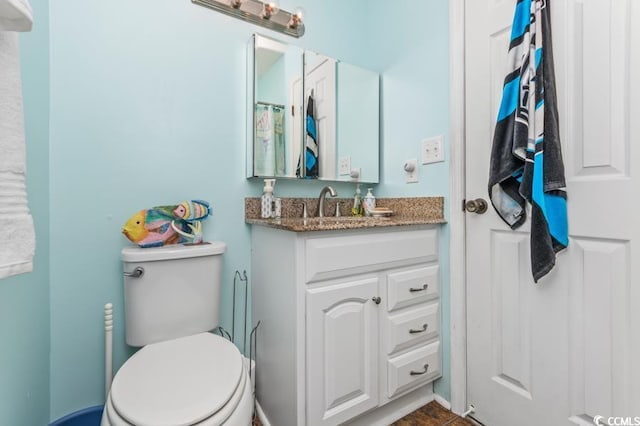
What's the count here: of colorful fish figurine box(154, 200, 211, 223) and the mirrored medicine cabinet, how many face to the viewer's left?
1

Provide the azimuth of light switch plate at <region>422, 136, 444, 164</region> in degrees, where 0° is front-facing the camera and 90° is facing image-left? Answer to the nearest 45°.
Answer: approximately 45°

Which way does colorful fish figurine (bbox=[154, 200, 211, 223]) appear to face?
to the viewer's left

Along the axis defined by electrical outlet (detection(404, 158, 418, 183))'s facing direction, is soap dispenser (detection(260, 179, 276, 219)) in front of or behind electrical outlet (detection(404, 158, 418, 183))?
in front

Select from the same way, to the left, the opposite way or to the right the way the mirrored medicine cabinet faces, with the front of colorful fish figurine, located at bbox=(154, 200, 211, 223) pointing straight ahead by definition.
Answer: to the left

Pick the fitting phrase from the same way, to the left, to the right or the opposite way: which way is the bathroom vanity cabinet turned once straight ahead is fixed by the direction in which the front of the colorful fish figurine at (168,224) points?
to the left

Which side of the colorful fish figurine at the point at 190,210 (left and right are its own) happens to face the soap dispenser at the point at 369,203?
back

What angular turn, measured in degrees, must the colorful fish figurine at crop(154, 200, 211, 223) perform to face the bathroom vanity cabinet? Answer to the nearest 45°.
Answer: approximately 135° to its left

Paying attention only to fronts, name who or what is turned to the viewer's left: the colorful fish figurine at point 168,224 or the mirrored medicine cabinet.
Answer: the colorful fish figurine

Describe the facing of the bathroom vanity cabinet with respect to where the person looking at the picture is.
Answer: facing the viewer and to the right of the viewer

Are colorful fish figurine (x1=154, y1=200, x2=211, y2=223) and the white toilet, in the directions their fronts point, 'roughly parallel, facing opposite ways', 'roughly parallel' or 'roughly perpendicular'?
roughly perpendicular

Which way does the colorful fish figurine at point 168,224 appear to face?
to the viewer's left

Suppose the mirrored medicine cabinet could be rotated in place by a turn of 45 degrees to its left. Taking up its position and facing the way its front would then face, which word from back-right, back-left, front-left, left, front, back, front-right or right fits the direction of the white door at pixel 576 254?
front-right

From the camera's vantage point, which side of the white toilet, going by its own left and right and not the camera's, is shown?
front
